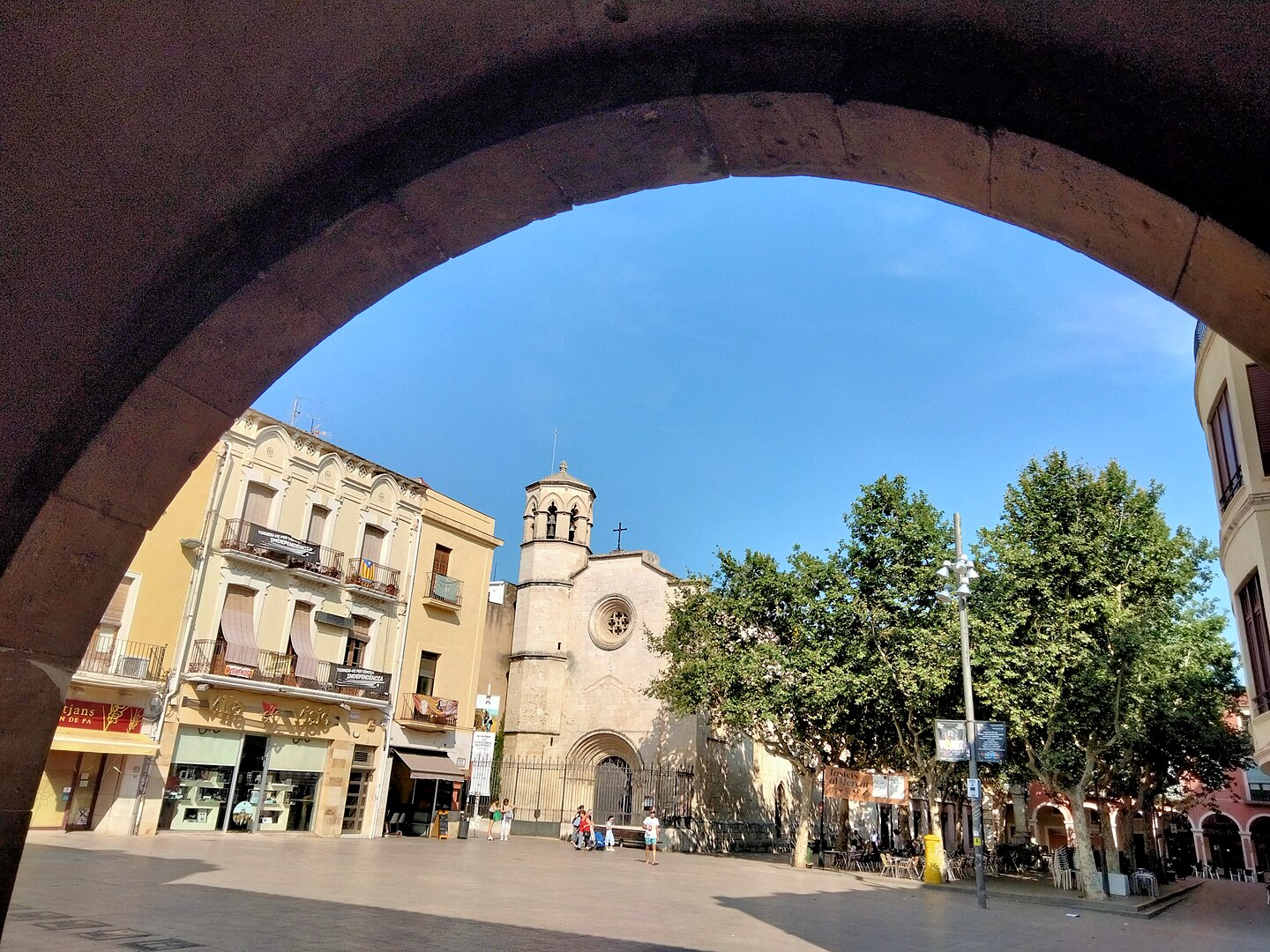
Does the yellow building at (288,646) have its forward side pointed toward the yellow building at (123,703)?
no

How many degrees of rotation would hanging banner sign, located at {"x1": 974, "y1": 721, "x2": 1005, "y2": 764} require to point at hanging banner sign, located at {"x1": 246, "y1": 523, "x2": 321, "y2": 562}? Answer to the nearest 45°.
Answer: approximately 90° to its right

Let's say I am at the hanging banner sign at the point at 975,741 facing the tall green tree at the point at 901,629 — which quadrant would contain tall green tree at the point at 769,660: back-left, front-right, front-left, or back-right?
front-left

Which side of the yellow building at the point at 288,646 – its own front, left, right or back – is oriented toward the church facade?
left

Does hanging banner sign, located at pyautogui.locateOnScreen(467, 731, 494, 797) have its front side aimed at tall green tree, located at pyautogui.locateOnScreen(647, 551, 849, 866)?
no

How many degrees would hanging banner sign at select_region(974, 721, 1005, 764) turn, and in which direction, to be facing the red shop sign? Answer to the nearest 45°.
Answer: approximately 90° to its right

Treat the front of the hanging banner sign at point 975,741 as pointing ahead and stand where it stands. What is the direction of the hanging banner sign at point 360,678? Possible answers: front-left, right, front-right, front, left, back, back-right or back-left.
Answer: right

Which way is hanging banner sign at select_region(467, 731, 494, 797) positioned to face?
toward the camera

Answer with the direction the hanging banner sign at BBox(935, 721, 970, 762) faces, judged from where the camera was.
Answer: facing the viewer

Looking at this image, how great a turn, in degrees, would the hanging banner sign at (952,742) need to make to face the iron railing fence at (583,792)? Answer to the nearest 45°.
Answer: approximately 135° to its right

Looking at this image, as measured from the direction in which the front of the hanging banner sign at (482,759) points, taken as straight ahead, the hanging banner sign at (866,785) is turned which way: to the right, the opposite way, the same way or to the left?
the same way

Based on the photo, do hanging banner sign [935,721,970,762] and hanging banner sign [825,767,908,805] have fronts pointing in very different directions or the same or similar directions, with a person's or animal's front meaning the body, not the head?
same or similar directions

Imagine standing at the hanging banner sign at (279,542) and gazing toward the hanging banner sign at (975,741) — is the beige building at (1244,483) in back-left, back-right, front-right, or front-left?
front-right

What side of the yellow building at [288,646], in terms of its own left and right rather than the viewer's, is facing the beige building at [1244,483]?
front

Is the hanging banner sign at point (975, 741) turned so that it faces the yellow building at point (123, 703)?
no

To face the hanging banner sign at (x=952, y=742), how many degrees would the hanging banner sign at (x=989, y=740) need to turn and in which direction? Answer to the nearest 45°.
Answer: approximately 90° to its right

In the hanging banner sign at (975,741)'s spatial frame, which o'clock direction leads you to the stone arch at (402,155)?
The stone arch is roughly at 12 o'clock from the hanging banner sign.

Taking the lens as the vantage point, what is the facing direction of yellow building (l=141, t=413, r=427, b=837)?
facing the viewer and to the right of the viewer
